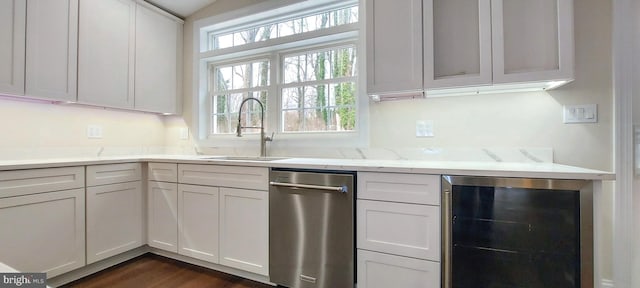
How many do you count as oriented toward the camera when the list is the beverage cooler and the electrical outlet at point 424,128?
2

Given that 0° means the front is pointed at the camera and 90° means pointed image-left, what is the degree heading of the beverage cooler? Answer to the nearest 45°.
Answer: approximately 0°

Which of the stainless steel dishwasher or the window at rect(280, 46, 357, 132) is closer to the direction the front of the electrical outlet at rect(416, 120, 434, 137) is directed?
the stainless steel dishwasher

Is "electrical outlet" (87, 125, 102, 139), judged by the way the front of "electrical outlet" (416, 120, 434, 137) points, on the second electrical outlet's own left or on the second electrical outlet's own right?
on the second electrical outlet's own right

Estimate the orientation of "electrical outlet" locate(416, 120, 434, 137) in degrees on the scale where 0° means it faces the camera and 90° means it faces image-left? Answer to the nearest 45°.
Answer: approximately 0°

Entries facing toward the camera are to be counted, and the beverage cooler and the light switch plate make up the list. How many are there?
2

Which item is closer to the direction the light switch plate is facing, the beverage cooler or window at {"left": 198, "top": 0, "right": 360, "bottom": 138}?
the beverage cooler
